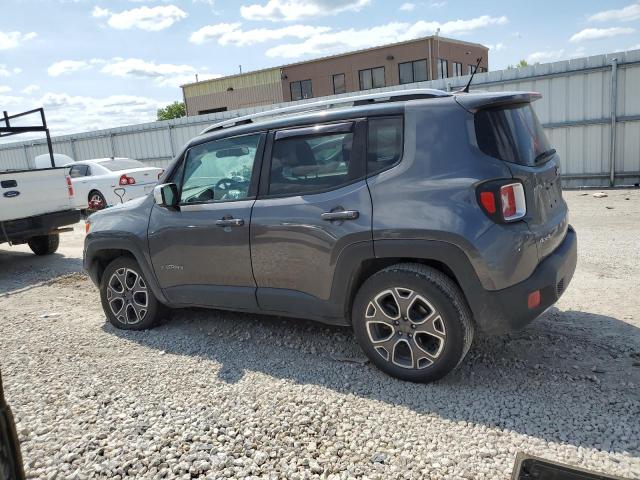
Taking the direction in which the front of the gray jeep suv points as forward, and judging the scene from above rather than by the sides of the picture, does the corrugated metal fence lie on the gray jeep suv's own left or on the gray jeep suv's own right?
on the gray jeep suv's own right

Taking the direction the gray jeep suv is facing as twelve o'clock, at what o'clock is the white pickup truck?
The white pickup truck is roughly at 12 o'clock from the gray jeep suv.

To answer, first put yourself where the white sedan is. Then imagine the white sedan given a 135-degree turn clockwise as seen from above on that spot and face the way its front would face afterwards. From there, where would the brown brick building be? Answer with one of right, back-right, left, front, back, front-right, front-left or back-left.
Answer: front-left

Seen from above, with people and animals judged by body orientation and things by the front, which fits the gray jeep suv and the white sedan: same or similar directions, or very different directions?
same or similar directions

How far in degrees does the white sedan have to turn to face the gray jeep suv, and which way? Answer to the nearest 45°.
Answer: approximately 135° to its left

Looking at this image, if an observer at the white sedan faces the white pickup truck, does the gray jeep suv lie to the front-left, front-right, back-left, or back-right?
front-left

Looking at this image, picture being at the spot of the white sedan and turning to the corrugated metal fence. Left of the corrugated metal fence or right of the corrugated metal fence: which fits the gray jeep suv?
right

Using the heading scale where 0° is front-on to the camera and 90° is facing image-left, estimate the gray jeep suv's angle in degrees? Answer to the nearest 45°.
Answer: approximately 135°

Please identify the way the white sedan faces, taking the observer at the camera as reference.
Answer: facing away from the viewer and to the left of the viewer

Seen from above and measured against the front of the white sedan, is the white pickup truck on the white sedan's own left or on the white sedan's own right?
on the white sedan's own left

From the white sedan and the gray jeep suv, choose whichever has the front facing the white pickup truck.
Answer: the gray jeep suv

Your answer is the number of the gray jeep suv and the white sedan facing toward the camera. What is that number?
0

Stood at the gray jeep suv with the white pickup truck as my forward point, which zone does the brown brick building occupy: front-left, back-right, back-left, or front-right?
front-right
